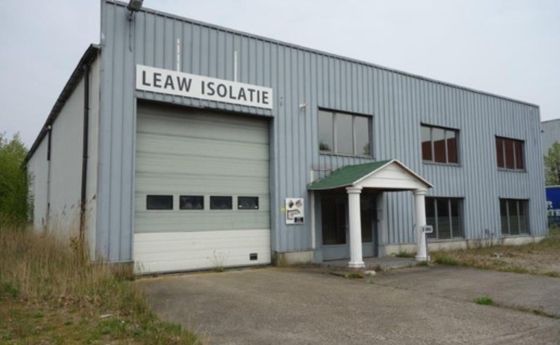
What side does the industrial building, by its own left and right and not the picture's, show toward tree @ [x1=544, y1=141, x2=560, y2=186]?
left

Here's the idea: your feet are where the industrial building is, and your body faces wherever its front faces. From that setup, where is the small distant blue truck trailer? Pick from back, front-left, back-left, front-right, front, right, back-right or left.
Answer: left

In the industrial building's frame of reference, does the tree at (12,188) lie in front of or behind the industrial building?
behind

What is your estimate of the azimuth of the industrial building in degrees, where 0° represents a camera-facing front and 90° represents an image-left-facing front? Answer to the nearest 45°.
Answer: approximately 315°
